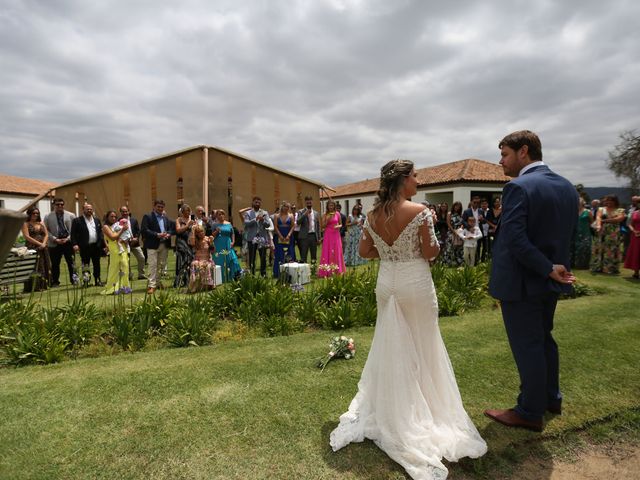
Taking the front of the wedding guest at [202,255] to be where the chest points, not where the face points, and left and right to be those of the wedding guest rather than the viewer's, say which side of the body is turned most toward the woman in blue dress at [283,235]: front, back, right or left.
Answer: left

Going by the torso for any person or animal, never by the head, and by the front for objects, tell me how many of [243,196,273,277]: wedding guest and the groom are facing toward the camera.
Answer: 1

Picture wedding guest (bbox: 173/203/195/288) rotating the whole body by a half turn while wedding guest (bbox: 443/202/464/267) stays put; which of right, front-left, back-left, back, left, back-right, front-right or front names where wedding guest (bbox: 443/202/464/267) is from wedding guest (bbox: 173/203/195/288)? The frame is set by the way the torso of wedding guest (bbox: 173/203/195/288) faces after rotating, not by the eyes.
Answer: back-right

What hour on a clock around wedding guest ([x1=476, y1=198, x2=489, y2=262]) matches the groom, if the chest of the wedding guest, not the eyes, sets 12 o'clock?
The groom is roughly at 12 o'clock from the wedding guest.

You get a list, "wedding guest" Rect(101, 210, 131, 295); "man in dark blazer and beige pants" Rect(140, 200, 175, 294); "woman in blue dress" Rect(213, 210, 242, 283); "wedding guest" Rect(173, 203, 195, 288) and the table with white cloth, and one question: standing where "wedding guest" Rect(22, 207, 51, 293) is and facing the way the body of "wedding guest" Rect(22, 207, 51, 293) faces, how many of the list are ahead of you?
5

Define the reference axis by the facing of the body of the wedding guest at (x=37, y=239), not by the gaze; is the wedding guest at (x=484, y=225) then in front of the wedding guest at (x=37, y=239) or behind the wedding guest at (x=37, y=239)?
in front

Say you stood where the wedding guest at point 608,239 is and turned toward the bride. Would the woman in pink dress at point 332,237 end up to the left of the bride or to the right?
right

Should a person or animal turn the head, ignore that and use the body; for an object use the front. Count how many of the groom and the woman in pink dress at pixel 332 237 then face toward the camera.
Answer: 1

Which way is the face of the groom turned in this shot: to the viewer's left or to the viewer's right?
to the viewer's left

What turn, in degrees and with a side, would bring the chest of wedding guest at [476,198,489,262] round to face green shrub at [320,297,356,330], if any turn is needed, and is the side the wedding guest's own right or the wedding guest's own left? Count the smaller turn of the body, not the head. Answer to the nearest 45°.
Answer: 0° — they already face it

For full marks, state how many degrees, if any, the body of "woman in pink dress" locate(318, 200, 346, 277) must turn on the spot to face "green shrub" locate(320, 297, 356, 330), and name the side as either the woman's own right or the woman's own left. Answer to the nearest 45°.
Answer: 0° — they already face it

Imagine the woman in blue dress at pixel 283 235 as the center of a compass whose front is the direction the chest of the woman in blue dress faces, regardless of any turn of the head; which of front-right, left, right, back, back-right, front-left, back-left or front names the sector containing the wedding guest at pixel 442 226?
left

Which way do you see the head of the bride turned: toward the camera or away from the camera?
away from the camera
